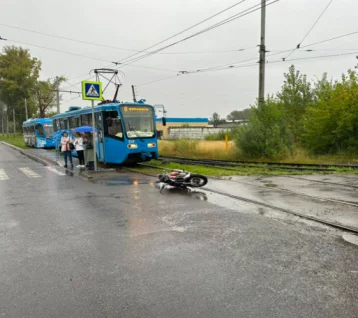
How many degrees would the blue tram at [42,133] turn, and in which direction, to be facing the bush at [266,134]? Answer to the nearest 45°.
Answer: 0° — it already faces it

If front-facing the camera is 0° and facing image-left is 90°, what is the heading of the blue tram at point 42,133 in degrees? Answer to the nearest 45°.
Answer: approximately 315°

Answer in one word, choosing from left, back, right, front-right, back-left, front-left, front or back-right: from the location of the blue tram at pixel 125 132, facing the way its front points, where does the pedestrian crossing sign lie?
right

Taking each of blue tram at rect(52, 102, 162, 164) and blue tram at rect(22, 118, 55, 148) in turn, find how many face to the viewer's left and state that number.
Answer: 0

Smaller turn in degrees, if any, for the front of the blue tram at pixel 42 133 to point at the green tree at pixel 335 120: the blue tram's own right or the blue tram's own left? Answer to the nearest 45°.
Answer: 0° — it already faces it

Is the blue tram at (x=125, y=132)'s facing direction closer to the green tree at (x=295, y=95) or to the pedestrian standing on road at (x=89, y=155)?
the green tree

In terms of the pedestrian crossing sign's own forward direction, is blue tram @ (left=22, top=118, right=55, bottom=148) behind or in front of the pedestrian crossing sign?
behind

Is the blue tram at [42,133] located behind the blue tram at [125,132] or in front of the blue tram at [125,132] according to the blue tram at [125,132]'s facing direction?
behind

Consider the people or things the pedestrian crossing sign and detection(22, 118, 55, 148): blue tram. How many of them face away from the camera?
0

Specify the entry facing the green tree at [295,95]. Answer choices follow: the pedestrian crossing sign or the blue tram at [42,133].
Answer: the blue tram

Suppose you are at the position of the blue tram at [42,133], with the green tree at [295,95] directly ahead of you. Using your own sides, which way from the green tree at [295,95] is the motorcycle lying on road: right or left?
right

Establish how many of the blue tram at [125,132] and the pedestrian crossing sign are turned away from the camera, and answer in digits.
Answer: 0
